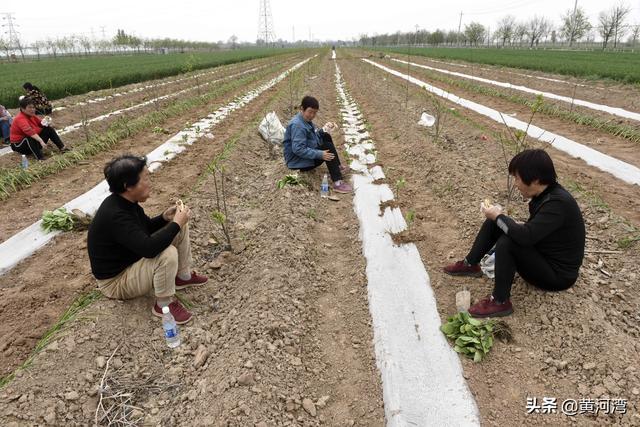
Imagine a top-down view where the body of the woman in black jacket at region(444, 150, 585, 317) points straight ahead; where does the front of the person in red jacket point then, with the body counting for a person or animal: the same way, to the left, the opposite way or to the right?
the opposite way

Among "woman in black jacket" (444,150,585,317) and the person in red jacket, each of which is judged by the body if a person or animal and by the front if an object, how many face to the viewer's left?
1

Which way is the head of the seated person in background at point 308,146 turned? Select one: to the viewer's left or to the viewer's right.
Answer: to the viewer's right

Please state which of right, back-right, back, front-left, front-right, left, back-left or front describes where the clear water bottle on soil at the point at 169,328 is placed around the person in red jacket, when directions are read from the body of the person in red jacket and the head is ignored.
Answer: front-right

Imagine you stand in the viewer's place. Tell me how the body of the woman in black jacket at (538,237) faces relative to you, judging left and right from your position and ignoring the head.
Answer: facing to the left of the viewer

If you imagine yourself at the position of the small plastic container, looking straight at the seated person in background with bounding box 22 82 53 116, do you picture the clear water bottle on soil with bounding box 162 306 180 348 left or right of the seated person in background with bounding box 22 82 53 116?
left

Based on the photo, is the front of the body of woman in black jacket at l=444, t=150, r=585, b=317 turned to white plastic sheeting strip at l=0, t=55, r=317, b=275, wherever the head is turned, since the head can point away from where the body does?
yes

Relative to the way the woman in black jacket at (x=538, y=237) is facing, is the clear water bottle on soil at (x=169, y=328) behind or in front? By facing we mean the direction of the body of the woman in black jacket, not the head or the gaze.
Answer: in front

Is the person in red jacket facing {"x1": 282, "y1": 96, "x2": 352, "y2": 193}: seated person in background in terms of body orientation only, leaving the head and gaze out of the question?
yes

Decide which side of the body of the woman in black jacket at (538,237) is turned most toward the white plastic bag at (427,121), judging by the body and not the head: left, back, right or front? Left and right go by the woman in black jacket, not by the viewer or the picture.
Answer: right

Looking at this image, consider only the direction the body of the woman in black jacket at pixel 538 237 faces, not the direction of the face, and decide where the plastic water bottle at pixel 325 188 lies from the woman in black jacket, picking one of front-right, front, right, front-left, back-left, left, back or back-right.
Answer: front-right

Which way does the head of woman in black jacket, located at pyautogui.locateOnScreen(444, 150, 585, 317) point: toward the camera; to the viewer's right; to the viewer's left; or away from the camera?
to the viewer's left
